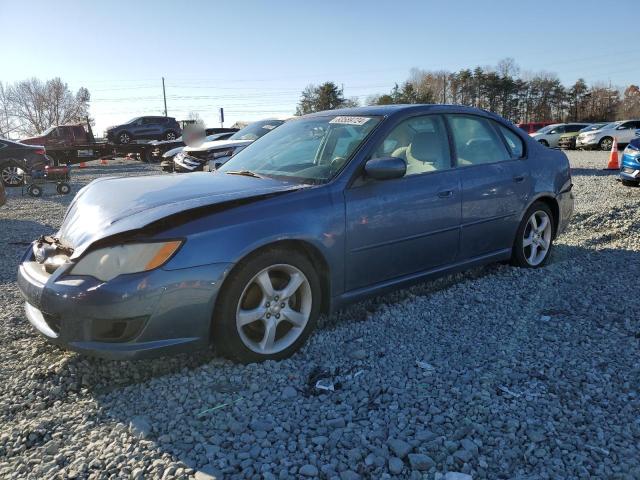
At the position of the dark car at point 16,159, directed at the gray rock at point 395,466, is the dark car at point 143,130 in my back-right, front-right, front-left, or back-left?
back-left

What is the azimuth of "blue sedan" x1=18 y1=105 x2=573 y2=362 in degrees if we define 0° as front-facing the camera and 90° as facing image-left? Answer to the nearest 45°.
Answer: approximately 45°

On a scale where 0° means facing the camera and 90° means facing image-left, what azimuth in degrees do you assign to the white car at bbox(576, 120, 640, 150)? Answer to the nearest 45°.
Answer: approximately 45°

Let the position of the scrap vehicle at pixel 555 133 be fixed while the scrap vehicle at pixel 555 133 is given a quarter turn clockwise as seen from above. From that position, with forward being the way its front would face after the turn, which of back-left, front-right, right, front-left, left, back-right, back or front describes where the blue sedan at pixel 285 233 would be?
back-left

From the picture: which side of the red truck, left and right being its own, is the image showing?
left
